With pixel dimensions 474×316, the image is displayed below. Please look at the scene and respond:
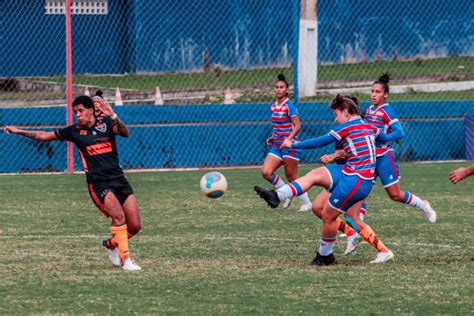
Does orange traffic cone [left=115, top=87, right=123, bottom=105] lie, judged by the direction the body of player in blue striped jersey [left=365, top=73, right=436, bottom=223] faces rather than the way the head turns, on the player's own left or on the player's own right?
on the player's own right

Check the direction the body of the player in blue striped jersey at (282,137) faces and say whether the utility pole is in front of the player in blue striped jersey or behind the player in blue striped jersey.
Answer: behind

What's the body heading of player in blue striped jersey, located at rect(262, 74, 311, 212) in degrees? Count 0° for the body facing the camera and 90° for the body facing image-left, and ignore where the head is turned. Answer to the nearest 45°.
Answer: approximately 45°

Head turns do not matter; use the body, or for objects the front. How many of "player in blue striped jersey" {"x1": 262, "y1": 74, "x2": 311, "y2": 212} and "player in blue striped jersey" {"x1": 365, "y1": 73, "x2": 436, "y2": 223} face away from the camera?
0

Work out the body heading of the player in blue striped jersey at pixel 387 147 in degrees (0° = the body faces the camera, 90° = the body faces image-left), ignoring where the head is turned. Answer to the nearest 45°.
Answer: approximately 45°

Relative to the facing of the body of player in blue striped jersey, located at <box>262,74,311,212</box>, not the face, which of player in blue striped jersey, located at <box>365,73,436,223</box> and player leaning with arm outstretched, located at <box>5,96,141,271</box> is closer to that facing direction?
the player leaning with arm outstretched

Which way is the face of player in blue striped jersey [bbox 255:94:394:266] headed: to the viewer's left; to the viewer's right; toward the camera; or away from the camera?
to the viewer's left

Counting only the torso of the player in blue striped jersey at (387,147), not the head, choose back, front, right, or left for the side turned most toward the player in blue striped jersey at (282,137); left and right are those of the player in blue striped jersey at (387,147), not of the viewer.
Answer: right

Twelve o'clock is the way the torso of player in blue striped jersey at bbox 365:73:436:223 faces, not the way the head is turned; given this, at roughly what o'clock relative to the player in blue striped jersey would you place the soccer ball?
The soccer ball is roughly at 12 o'clock from the player in blue striped jersey.
